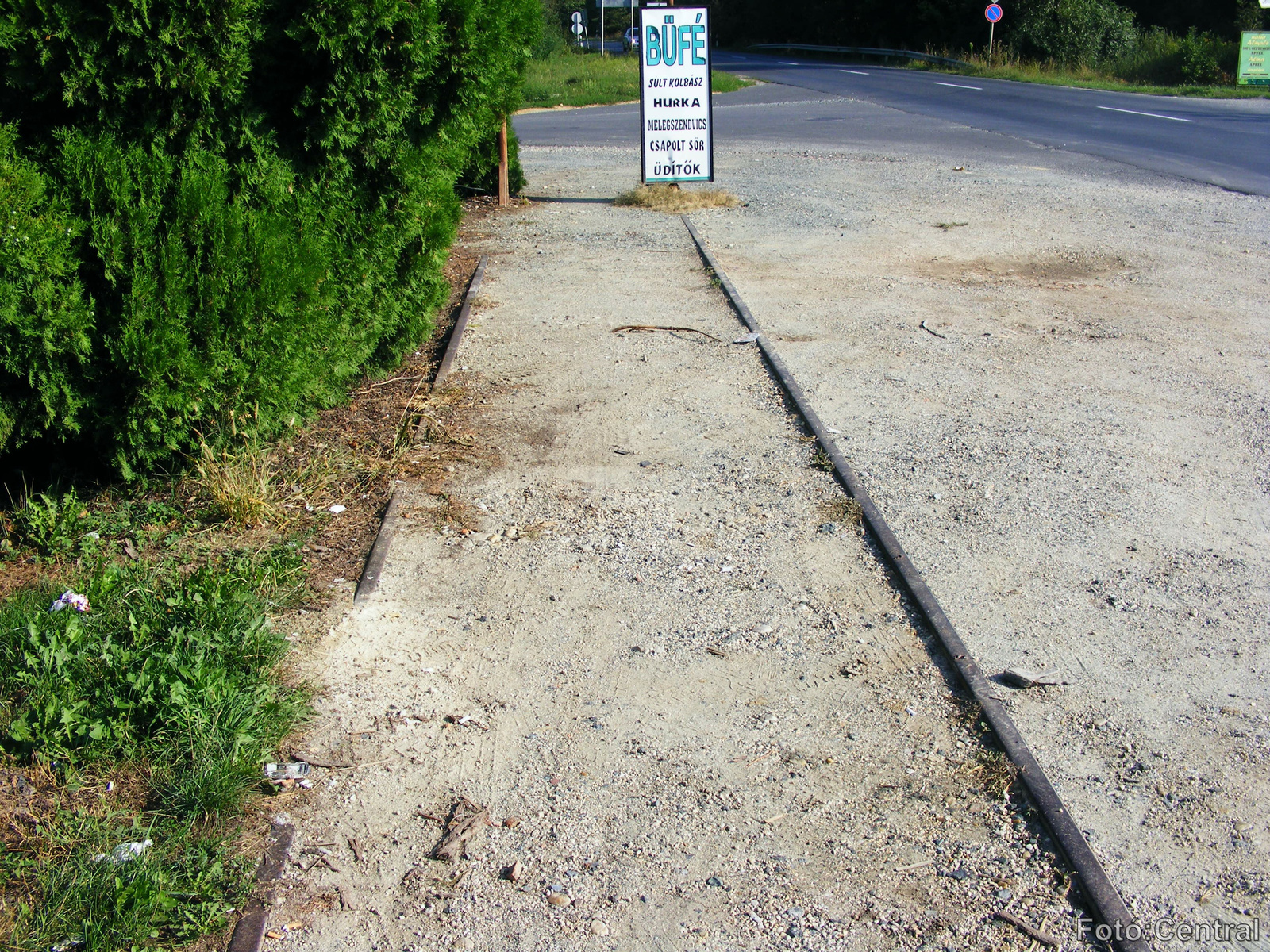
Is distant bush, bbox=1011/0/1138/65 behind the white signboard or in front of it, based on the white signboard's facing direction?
behind

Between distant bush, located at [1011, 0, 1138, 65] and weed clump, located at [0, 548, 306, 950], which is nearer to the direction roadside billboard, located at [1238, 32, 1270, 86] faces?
the weed clump

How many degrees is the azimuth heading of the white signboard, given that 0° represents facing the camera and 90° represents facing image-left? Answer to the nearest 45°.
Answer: approximately 0°

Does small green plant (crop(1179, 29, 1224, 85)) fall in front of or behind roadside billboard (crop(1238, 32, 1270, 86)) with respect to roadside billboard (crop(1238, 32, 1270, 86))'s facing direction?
behind

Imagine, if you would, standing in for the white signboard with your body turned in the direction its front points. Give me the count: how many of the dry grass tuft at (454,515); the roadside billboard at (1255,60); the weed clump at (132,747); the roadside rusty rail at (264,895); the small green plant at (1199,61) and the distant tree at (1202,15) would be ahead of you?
3

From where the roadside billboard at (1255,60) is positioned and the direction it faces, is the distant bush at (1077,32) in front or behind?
behind

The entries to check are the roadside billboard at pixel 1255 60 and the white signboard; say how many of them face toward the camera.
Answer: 2

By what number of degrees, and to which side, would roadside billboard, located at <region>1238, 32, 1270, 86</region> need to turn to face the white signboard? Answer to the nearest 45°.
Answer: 0° — it already faces it

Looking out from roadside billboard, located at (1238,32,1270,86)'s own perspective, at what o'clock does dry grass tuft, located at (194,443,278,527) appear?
The dry grass tuft is roughly at 12 o'clock from the roadside billboard.

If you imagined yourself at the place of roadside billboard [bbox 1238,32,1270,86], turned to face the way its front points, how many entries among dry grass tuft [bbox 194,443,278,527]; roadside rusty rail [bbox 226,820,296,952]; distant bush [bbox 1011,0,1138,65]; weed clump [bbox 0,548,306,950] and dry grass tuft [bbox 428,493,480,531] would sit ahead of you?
4

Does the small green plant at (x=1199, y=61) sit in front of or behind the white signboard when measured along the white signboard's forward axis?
behind
